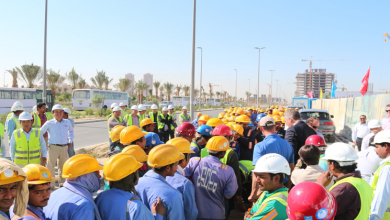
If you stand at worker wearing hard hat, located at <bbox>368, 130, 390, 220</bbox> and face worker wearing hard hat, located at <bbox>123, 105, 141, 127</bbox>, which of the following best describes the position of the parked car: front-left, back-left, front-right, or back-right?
front-right

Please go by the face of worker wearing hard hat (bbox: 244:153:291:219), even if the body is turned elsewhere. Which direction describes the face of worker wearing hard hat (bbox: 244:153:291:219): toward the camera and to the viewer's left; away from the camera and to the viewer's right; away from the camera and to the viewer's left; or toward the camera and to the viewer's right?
toward the camera and to the viewer's left

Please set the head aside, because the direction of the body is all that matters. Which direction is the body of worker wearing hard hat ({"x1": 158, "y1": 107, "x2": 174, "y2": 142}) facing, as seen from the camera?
toward the camera

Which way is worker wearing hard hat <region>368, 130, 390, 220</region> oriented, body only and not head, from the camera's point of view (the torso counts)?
to the viewer's left

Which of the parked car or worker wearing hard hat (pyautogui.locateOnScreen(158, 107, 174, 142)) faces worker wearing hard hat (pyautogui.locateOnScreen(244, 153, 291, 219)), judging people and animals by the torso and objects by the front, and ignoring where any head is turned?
worker wearing hard hat (pyautogui.locateOnScreen(158, 107, 174, 142))

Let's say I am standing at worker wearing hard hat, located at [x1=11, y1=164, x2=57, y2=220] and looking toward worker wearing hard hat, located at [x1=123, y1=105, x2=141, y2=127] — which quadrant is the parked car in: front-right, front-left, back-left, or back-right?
front-right

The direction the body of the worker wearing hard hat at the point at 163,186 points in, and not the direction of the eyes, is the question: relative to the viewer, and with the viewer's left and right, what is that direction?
facing away from the viewer and to the right of the viewer

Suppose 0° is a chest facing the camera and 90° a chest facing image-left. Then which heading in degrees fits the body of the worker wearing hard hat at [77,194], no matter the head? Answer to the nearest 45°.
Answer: approximately 225°

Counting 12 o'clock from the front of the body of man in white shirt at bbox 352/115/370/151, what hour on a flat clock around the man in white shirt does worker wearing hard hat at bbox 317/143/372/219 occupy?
The worker wearing hard hat is roughly at 12 o'clock from the man in white shirt.

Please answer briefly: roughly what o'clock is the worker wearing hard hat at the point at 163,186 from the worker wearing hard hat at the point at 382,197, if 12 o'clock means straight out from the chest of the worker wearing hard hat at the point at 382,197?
the worker wearing hard hat at the point at 163,186 is roughly at 11 o'clock from the worker wearing hard hat at the point at 382,197.

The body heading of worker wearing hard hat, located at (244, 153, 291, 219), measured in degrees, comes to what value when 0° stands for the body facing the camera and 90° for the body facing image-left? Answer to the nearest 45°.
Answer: approximately 45°

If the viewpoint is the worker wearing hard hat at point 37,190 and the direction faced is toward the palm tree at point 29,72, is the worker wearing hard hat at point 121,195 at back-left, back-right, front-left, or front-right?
back-right
